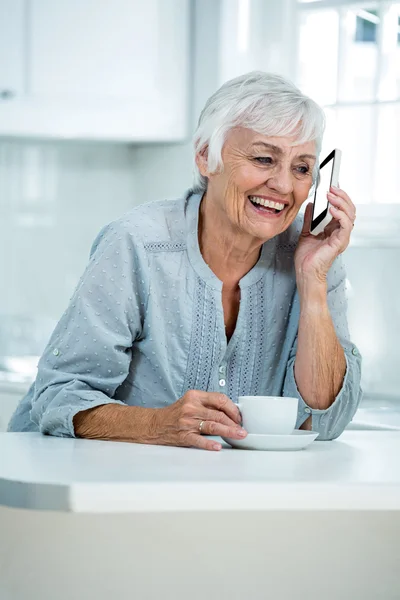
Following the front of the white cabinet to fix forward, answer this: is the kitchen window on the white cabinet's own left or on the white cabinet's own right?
on the white cabinet's own left

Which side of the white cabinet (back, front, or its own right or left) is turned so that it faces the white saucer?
front

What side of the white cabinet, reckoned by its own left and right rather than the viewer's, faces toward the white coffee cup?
front

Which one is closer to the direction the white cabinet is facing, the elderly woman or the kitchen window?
the elderly woman

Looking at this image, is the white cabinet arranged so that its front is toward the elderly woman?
yes

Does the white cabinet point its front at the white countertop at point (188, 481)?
yes

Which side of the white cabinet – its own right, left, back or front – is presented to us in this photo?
front
